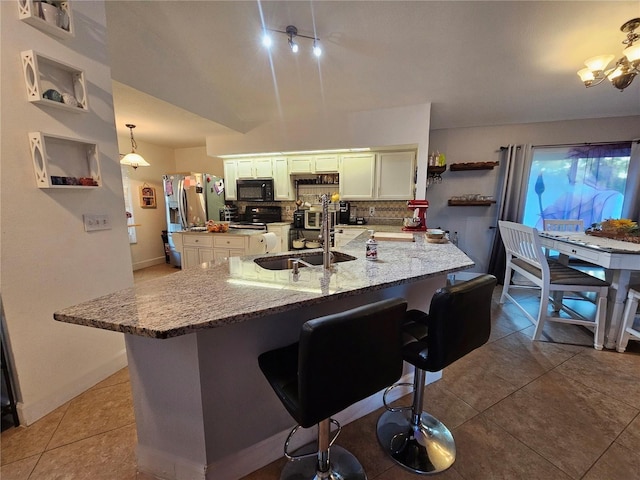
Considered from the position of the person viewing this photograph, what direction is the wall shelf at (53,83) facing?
facing the viewer and to the right of the viewer

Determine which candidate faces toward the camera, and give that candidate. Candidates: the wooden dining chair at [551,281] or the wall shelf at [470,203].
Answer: the wall shelf

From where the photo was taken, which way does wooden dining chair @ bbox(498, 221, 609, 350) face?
to the viewer's right

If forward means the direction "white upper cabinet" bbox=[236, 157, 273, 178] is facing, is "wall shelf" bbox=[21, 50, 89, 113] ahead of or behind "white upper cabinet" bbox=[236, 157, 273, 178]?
ahead

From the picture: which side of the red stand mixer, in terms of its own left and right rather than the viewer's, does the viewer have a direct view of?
left

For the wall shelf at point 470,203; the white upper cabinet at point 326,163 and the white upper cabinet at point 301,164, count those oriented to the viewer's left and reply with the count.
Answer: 0

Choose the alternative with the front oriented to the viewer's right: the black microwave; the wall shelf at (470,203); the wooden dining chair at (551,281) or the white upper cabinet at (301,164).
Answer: the wooden dining chair

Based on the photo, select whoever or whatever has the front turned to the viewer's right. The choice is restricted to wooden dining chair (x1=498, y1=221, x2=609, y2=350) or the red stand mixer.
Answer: the wooden dining chair

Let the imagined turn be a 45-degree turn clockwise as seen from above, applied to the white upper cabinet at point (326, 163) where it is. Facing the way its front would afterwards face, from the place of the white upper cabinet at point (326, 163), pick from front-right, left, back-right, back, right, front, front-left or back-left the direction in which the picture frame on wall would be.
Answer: front-right

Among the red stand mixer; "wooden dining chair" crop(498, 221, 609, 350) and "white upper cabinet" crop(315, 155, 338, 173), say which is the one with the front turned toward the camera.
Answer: the white upper cabinet

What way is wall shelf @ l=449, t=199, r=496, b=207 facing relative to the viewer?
toward the camera

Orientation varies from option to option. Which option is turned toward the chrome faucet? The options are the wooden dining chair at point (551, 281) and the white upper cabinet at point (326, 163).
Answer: the white upper cabinet

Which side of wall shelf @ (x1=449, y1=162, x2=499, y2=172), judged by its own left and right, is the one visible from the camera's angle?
front

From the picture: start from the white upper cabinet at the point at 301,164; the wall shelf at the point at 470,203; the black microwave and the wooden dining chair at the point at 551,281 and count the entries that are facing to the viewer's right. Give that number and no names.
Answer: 1

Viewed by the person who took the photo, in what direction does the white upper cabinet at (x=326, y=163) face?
facing the viewer

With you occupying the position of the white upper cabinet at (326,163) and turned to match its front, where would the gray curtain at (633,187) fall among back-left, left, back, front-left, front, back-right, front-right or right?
left

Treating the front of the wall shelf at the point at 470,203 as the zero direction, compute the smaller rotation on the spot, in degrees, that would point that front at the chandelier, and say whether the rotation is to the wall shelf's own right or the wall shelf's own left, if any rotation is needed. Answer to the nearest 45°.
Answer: approximately 45° to the wall shelf's own left
